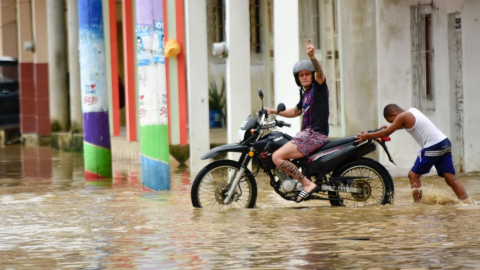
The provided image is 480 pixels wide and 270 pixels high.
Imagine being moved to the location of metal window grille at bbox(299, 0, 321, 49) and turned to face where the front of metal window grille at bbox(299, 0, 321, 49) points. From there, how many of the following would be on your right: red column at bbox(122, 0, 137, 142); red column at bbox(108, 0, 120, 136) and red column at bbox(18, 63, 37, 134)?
3

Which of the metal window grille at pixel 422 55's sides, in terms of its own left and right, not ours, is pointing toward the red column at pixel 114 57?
right

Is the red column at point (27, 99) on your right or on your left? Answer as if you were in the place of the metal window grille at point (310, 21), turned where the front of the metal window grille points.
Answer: on your right

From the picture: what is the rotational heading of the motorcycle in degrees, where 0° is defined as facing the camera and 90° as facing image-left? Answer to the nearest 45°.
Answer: approximately 90°

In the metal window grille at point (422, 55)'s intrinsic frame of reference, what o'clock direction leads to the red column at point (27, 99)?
The red column is roughly at 3 o'clock from the metal window grille.

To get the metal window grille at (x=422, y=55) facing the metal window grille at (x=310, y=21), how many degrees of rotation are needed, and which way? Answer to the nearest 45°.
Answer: approximately 90° to its right

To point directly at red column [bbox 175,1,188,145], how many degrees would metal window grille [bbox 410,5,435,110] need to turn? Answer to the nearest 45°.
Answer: approximately 90° to its right

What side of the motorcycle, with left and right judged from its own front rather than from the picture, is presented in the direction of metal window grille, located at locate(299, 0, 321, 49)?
right

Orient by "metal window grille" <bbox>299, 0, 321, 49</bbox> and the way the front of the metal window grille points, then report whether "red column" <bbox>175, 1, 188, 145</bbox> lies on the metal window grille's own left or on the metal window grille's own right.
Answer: on the metal window grille's own right

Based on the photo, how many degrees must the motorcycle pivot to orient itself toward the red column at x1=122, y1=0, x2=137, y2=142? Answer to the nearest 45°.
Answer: approximately 90° to its right
